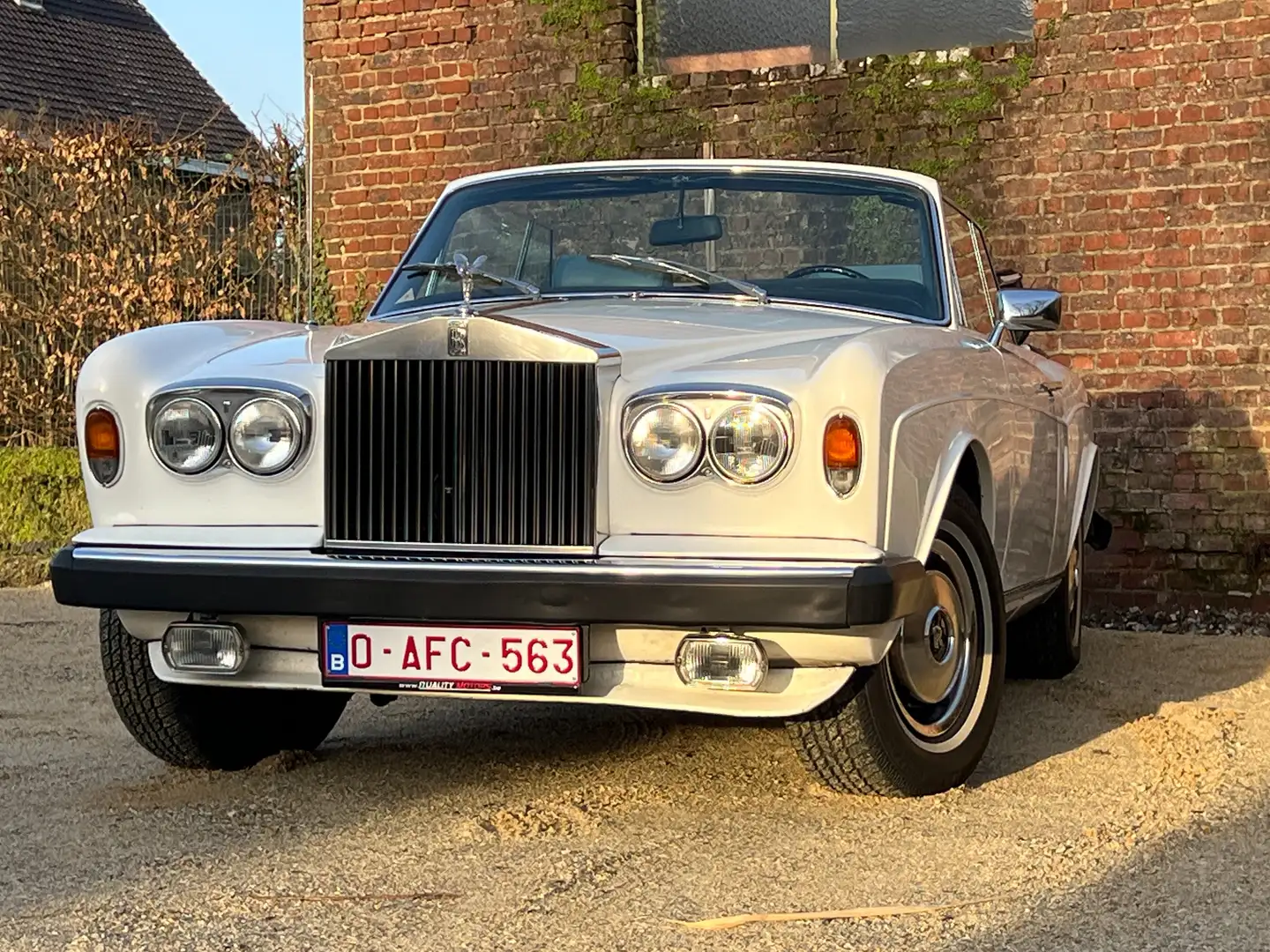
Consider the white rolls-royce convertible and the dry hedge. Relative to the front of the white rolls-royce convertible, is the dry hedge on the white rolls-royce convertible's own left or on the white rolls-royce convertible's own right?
on the white rolls-royce convertible's own right

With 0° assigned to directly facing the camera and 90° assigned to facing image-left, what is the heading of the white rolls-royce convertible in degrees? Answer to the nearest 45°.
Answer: approximately 45°

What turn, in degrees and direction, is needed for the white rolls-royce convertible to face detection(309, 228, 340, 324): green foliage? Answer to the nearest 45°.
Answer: approximately 135° to its right

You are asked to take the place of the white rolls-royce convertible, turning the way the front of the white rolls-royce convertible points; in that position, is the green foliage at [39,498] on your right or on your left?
on your right

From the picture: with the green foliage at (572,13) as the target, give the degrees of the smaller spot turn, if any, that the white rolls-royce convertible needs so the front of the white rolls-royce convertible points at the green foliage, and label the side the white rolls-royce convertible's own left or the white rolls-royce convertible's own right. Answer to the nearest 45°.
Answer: approximately 135° to the white rolls-royce convertible's own right
